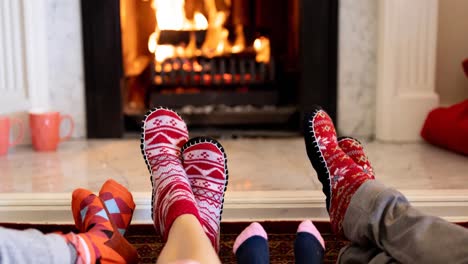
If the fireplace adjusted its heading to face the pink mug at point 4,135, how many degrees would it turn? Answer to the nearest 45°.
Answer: approximately 45° to its right

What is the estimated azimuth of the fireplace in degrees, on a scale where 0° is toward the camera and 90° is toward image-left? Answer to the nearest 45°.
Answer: approximately 0°

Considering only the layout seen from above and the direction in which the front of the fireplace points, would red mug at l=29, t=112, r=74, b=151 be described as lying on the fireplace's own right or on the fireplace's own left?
on the fireplace's own right
